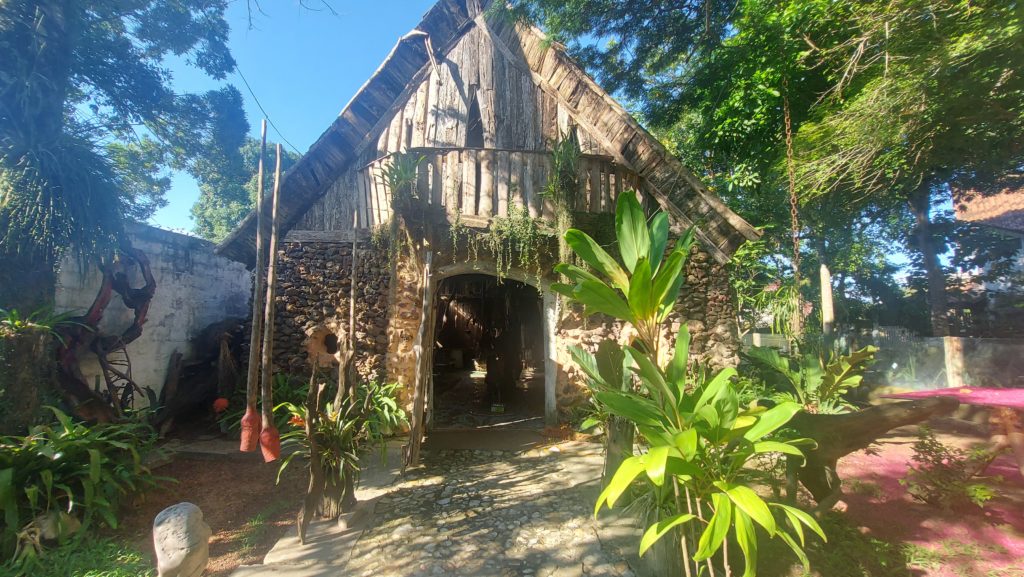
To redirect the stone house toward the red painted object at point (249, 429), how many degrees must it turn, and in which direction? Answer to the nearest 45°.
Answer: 0° — it already faces it

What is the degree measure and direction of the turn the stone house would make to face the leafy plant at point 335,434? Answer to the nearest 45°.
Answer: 0° — it already faces it

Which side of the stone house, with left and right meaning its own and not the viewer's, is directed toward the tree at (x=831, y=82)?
left

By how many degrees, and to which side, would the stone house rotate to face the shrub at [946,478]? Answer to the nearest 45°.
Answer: approximately 45° to its left

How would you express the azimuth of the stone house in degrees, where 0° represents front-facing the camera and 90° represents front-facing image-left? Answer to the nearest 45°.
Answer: approximately 0°

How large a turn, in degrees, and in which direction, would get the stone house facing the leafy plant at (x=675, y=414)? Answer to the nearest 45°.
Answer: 0° — it already faces it

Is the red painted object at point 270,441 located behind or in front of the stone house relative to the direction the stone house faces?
in front

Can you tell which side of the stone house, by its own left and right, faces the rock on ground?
front

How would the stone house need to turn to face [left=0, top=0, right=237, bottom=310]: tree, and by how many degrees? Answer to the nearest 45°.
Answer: approximately 90° to its right
